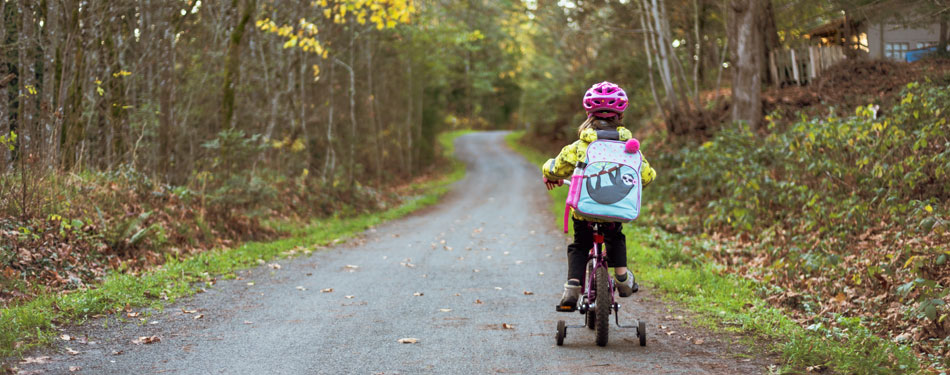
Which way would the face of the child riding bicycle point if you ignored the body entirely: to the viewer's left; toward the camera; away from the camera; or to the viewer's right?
away from the camera

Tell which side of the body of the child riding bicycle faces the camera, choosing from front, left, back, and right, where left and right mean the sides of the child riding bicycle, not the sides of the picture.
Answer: back

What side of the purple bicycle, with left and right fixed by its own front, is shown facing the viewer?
back

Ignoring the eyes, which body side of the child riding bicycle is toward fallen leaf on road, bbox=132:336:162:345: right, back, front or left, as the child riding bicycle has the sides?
left

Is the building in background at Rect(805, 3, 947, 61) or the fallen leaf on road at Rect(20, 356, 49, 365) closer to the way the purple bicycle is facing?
the building in background
